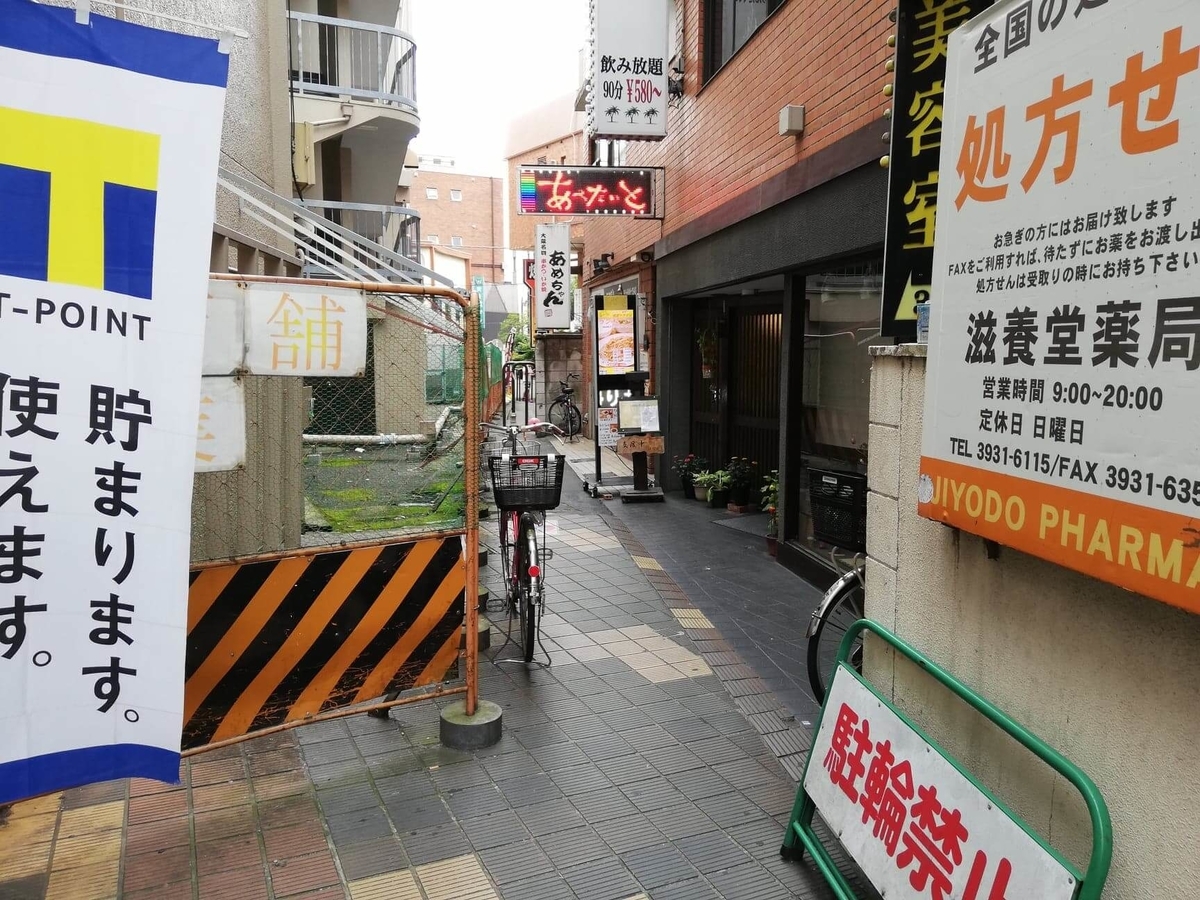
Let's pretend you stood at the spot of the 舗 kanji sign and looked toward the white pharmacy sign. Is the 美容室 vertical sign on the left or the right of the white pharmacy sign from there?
left

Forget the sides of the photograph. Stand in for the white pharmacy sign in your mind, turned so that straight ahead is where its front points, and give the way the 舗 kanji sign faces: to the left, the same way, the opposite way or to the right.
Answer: to the left

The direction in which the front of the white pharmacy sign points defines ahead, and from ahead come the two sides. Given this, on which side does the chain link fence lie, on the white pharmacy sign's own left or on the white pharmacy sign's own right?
on the white pharmacy sign's own right

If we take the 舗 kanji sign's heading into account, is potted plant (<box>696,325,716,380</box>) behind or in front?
behind

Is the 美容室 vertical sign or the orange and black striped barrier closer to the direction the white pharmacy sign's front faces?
the orange and black striped barrier

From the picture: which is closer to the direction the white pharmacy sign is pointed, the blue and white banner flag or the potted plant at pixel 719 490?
the blue and white banner flag

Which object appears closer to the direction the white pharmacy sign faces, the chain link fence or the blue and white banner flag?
the blue and white banner flag

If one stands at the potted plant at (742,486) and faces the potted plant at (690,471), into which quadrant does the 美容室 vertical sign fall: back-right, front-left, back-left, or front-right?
back-left

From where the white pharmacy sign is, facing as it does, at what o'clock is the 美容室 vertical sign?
The 美容室 vertical sign is roughly at 4 o'clock from the white pharmacy sign.

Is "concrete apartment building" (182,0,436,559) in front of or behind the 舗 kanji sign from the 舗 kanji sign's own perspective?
behind

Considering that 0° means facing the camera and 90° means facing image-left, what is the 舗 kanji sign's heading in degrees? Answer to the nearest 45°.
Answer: approximately 0°
